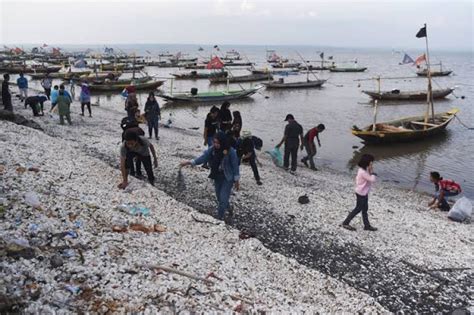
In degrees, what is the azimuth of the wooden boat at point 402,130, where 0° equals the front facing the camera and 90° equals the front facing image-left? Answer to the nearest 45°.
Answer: approximately 225°

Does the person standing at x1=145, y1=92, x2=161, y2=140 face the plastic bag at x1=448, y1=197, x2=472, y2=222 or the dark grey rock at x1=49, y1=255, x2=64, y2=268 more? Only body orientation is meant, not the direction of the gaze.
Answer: the dark grey rock

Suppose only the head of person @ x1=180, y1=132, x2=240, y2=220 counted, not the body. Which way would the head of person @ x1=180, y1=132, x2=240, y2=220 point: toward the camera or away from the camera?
toward the camera

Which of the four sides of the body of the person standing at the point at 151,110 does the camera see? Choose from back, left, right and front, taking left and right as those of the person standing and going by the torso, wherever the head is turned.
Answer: front
